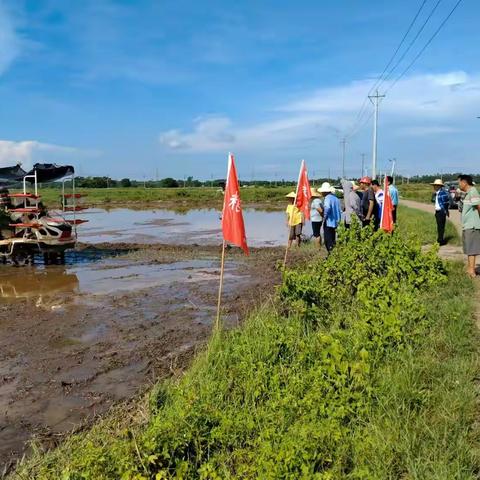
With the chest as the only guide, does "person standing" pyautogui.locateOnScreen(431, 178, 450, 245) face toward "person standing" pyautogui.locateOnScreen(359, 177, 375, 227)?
yes

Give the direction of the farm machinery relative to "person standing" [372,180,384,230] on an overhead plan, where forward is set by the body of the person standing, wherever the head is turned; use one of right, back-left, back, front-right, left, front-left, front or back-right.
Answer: front

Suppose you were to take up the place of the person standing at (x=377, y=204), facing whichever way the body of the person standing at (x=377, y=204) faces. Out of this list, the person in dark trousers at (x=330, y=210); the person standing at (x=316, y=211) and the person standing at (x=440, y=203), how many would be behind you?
1

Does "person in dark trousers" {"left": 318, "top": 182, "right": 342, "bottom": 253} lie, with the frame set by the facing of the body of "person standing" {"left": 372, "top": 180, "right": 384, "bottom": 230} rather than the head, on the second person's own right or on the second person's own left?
on the second person's own left

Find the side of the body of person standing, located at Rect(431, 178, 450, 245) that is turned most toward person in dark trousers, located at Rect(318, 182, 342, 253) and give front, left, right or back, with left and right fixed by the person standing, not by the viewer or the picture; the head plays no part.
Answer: front

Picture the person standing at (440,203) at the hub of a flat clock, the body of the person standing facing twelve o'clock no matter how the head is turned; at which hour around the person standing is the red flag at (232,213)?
The red flag is roughly at 11 o'clock from the person standing.

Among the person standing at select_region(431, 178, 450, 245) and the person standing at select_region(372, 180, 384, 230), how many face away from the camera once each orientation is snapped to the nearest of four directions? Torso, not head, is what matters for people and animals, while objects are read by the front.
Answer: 0

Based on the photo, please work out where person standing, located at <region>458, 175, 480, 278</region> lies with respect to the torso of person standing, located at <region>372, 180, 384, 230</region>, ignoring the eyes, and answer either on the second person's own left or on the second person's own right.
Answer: on the second person's own left

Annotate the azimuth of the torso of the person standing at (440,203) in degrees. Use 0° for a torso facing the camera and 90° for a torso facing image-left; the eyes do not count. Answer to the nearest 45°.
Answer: approximately 45°

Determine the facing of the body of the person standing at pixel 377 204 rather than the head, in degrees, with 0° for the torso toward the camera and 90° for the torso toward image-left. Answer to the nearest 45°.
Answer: approximately 90°
